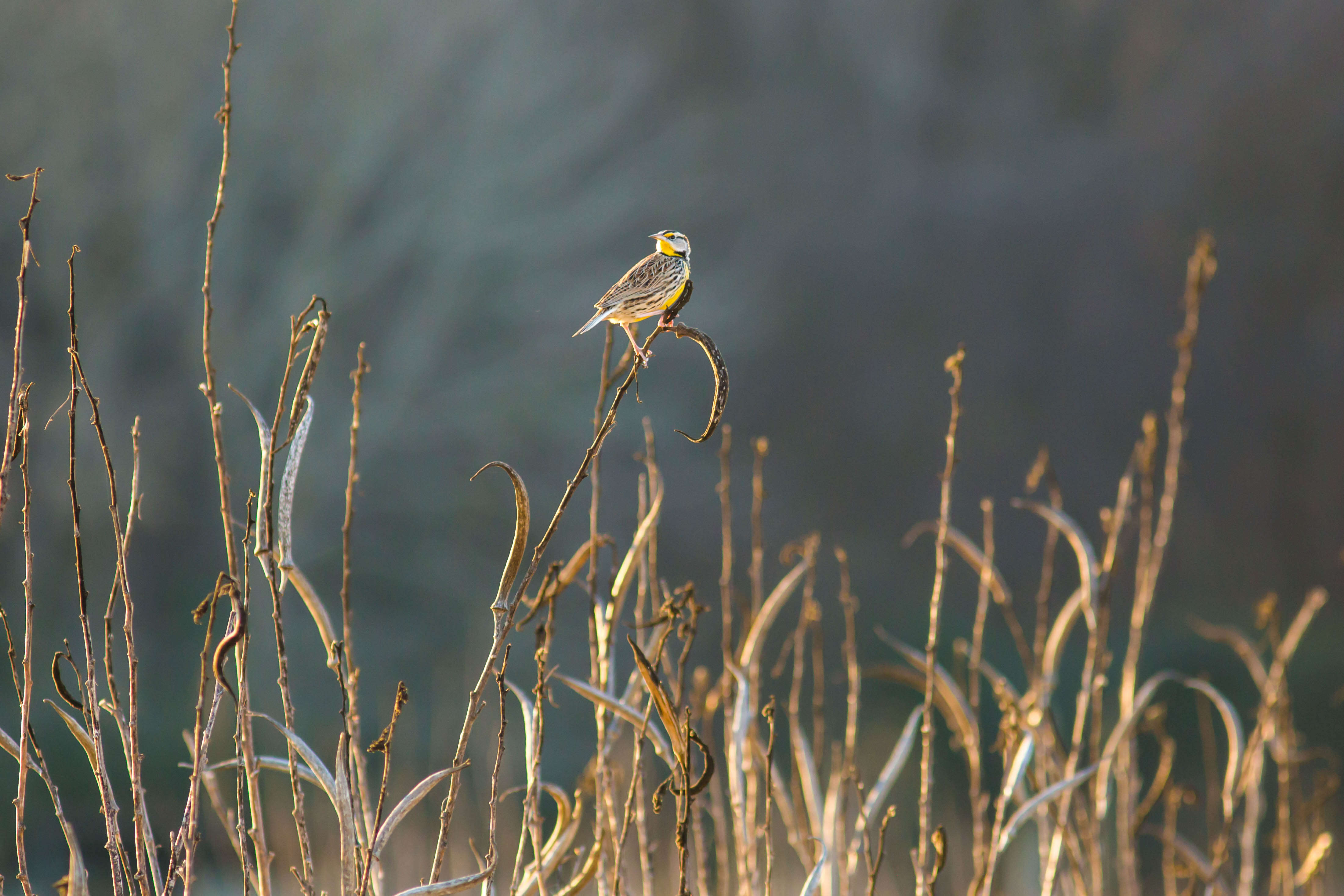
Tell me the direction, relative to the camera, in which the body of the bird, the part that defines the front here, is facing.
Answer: to the viewer's right
